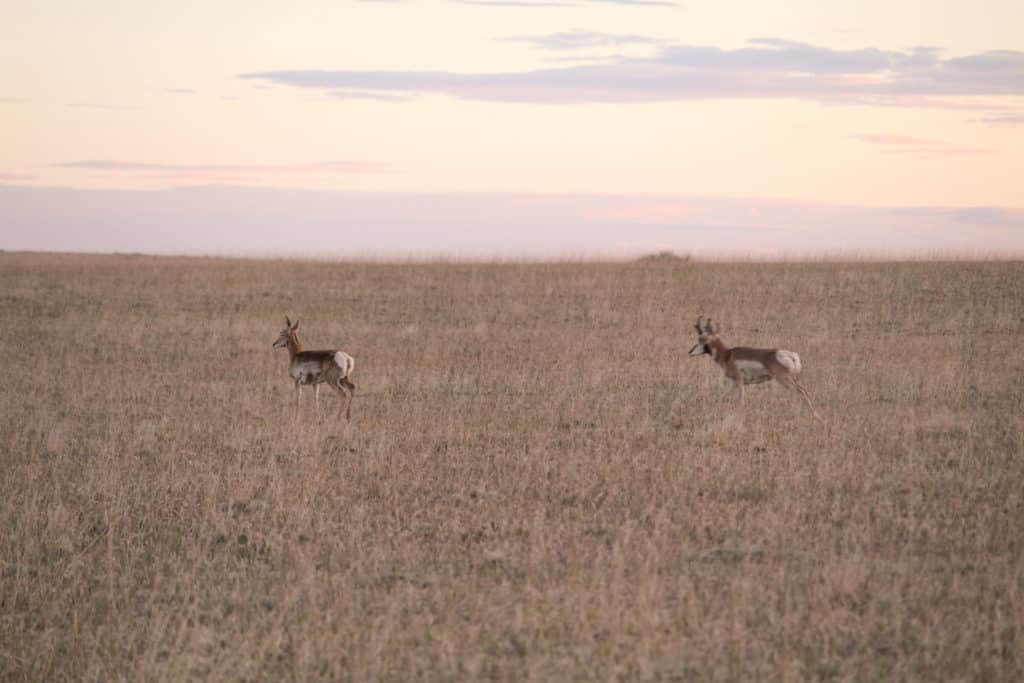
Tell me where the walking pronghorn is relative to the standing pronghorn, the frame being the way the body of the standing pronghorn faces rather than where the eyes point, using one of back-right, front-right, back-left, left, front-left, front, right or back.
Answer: back-right

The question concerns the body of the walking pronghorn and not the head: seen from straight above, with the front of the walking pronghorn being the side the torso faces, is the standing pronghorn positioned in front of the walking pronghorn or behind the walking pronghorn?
in front

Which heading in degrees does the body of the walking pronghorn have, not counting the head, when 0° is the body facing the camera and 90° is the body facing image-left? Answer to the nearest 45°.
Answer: approximately 90°

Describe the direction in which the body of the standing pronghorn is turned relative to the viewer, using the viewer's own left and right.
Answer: facing away from the viewer and to the left of the viewer

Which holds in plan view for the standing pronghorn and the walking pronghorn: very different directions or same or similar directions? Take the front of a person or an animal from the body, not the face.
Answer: same or similar directions

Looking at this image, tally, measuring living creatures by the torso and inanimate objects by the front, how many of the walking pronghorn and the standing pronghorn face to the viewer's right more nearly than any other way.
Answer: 0
